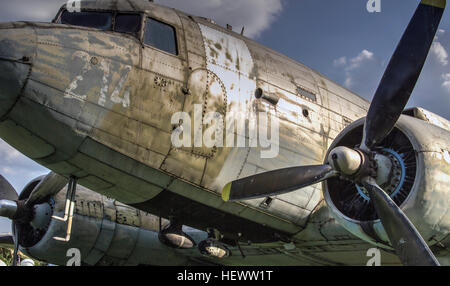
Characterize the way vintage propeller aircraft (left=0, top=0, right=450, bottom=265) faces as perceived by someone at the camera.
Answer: facing the viewer and to the left of the viewer
